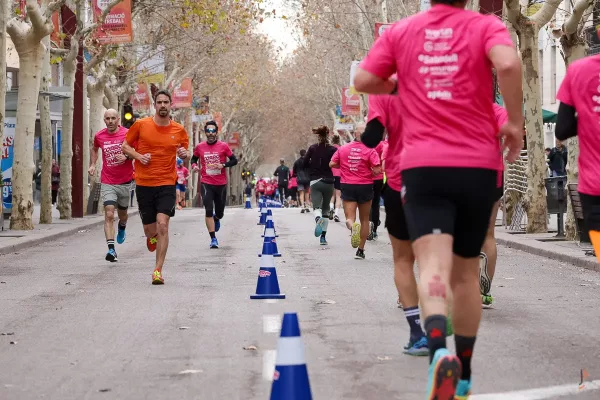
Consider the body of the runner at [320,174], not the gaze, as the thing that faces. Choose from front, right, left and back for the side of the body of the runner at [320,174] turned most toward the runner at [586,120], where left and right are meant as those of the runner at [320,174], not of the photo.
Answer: back

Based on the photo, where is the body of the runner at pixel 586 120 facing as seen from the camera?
away from the camera

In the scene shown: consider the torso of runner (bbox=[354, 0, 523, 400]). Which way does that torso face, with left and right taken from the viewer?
facing away from the viewer

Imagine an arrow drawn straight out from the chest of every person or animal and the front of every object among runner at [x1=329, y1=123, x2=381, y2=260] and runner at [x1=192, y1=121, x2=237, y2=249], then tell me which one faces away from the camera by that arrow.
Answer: runner at [x1=329, y1=123, x2=381, y2=260]

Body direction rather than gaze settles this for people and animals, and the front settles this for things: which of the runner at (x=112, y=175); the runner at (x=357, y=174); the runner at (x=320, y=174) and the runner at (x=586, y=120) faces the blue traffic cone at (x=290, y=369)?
the runner at (x=112, y=175)

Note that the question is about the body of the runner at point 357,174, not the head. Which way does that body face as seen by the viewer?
away from the camera

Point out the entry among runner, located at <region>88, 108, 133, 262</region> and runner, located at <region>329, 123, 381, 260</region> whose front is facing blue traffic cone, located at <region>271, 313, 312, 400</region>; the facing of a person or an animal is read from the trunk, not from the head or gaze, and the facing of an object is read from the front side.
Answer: runner, located at <region>88, 108, 133, 262</region>
